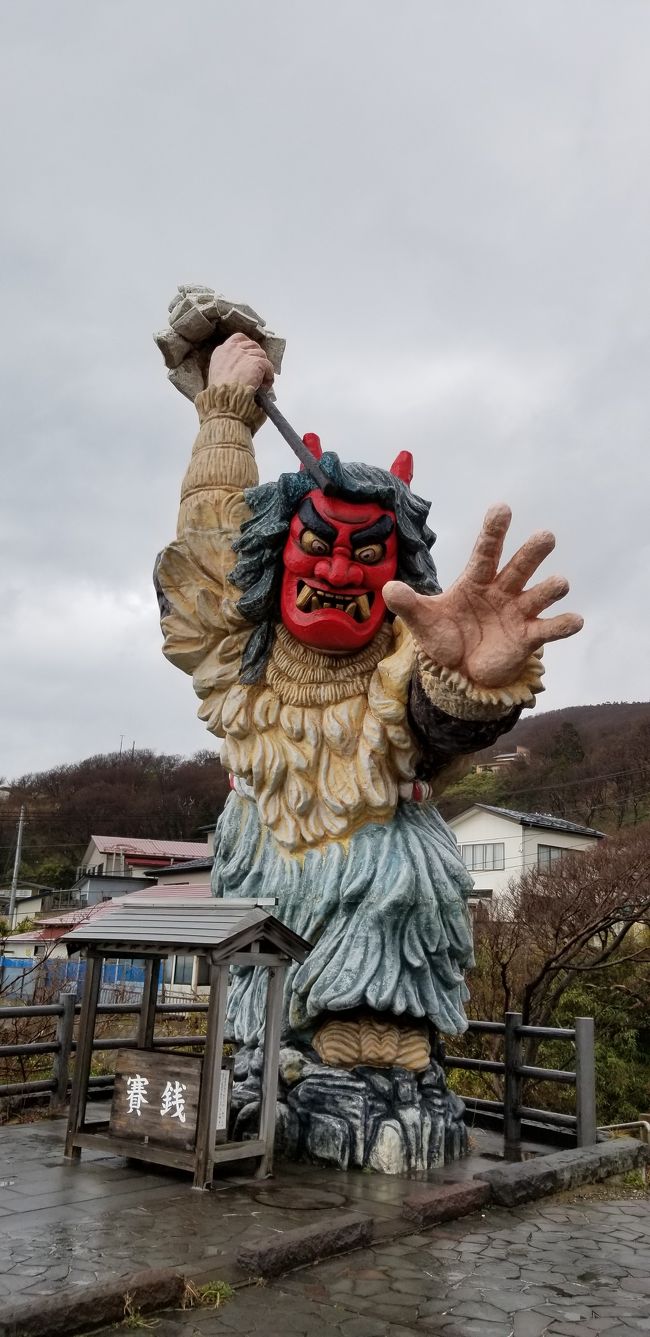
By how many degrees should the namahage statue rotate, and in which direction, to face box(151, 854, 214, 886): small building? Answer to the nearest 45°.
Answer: approximately 180°

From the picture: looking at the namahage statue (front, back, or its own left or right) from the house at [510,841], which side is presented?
back

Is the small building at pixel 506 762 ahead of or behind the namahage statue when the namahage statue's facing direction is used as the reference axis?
behind

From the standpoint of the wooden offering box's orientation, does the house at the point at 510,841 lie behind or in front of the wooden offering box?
behind

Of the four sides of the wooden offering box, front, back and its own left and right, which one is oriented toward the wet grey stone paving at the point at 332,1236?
left

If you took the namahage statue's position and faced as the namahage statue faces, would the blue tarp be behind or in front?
behind

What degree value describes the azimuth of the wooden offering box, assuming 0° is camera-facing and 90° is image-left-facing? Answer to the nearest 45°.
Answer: approximately 45°

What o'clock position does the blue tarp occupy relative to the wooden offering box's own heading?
The blue tarp is roughly at 4 o'clock from the wooden offering box.
